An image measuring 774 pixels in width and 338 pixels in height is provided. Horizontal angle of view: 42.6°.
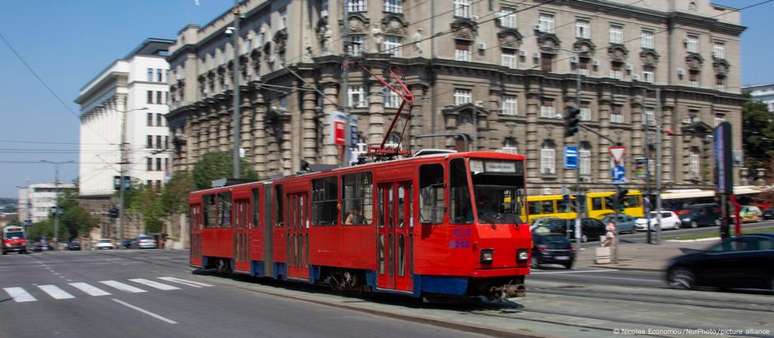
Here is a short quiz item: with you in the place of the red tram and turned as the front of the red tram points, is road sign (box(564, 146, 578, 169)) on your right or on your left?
on your left
